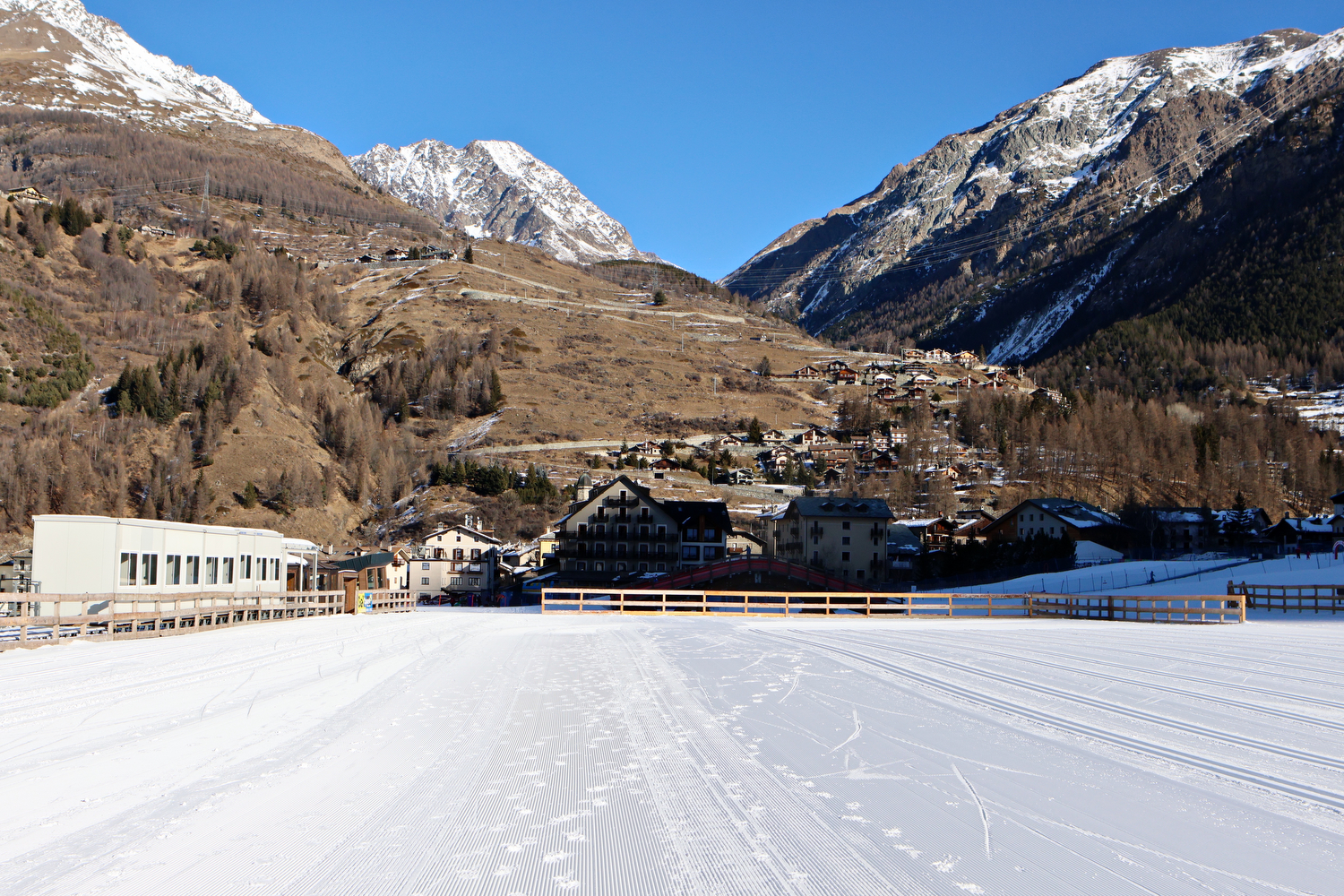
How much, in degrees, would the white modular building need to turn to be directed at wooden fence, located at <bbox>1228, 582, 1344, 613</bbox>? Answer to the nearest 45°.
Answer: approximately 45° to its left

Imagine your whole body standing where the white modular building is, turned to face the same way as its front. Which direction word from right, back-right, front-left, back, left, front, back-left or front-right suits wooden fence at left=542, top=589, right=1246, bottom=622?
front-left

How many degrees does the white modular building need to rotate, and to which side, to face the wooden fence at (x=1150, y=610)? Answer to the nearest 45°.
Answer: approximately 45° to its left

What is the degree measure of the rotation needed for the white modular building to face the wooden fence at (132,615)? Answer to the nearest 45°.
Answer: approximately 45° to its right

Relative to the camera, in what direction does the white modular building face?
facing the viewer and to the right of the viewer
